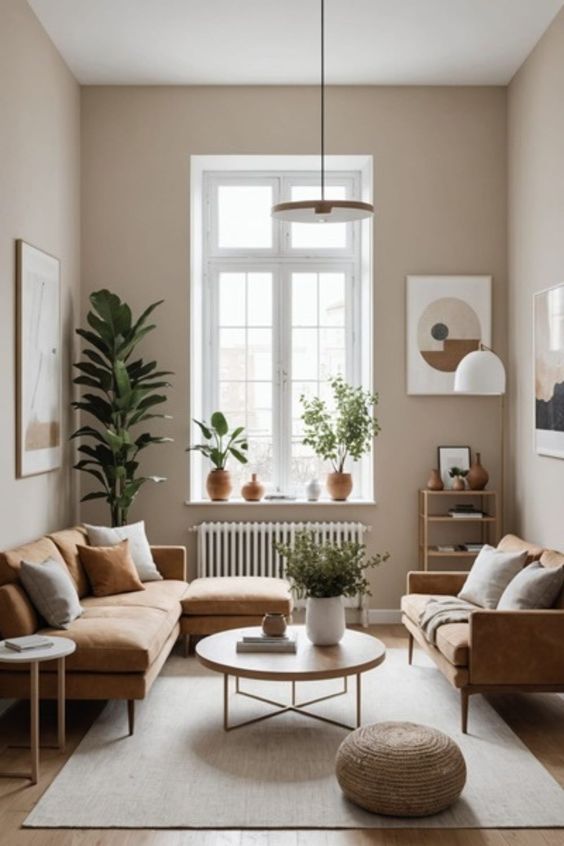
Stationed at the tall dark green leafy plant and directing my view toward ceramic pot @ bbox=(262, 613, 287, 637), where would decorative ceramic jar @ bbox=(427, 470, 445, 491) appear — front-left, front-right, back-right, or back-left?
front-left

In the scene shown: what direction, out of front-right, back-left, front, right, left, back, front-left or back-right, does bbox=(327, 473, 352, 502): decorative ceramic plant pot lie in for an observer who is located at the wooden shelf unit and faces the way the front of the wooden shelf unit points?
right

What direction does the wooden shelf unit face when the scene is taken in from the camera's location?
facing the viewer

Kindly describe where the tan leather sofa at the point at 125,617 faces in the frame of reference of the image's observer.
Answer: facing to the right of the viewer

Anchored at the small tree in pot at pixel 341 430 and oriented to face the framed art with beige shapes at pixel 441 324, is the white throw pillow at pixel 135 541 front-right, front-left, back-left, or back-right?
back-right

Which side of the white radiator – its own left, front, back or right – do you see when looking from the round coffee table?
front

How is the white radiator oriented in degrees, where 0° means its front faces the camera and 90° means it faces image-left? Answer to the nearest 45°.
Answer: approximately 0°

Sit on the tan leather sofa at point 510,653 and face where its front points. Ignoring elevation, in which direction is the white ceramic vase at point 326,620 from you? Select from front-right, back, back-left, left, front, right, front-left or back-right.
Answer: front

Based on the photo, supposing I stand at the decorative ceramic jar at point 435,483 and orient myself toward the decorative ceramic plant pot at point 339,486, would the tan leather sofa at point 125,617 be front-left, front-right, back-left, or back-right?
front-left

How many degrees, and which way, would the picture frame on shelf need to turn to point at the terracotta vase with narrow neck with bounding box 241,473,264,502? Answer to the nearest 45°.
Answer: approximately 90° to its right

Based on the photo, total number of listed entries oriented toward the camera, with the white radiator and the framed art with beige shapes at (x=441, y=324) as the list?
2

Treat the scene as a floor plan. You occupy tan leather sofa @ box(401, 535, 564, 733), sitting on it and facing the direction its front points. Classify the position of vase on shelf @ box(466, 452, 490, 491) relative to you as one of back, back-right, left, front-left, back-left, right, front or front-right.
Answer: right

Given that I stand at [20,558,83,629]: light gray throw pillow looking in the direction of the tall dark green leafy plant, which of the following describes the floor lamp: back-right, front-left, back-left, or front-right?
front-right

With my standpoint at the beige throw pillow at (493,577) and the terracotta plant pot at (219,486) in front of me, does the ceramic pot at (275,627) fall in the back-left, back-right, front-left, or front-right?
front-left

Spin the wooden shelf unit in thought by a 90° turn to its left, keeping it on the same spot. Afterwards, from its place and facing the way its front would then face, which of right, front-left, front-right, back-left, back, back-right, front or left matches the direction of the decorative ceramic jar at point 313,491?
back

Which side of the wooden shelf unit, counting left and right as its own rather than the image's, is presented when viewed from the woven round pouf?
front

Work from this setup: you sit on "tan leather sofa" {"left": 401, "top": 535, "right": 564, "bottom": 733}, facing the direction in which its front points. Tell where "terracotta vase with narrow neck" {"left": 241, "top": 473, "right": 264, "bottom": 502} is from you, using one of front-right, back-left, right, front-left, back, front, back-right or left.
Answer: front-right

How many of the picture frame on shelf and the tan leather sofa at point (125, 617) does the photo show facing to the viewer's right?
1
